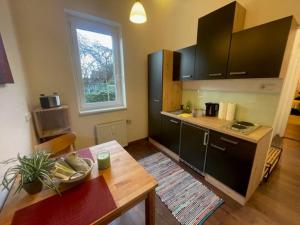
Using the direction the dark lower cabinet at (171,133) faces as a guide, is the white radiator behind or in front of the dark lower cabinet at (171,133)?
in front

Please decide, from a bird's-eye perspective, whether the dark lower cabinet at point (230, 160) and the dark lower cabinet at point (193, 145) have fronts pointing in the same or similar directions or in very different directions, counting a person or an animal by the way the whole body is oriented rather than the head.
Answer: same or similar directions

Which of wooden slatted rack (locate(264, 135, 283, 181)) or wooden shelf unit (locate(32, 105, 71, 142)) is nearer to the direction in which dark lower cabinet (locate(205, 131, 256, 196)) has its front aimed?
the wooden shelf unit

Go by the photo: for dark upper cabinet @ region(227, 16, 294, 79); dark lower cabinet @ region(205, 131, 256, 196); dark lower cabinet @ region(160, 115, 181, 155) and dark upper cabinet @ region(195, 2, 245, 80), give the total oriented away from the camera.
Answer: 0

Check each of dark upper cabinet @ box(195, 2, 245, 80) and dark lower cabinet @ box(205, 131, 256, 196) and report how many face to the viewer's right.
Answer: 0

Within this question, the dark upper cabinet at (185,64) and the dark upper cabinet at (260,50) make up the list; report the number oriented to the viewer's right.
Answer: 0

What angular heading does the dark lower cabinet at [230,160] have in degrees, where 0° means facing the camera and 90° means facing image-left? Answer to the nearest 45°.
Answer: approximately 45°

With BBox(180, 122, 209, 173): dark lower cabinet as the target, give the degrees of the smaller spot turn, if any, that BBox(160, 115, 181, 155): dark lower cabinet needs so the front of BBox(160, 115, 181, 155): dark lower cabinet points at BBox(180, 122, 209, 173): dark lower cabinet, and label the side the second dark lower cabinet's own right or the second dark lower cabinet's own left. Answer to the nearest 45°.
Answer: approximately 90° to the second dark lower cabinet's own left

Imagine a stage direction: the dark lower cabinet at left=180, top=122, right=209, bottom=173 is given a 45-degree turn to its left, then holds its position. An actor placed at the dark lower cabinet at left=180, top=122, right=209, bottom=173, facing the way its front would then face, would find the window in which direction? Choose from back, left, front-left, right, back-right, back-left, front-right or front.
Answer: right

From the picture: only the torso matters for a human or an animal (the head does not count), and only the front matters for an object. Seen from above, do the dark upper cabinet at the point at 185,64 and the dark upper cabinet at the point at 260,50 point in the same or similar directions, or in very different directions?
same or similar directions

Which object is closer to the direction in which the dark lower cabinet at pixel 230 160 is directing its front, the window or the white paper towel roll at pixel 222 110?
the window

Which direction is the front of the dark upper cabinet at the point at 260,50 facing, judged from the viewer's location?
facing the viewer and to the left of the viewer

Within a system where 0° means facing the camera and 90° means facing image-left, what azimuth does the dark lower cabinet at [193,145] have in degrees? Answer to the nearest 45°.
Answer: approximately 45°

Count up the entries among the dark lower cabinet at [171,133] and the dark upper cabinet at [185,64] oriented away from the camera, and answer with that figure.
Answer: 0
